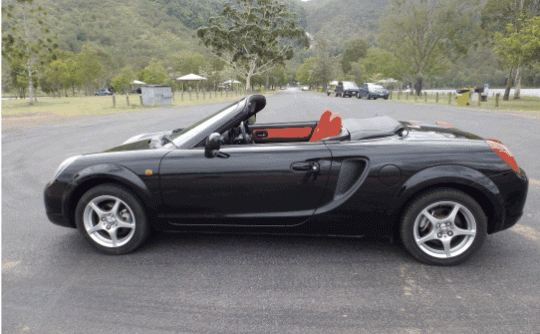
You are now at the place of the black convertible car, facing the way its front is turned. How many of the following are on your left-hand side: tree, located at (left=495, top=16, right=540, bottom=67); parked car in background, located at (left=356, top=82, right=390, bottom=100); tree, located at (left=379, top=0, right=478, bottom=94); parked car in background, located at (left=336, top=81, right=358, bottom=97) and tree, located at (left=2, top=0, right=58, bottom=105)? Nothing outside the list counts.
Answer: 0

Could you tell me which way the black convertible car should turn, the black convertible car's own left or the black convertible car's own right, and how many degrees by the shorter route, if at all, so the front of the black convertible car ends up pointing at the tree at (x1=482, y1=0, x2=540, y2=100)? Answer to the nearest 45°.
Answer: approximately 135° to the black convertible car's own right

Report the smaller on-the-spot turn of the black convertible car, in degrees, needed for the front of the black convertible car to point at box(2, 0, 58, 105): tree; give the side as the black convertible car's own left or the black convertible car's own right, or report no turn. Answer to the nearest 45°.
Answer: approximately 45° to the black convertible car's own right

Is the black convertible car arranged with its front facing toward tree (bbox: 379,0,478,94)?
no

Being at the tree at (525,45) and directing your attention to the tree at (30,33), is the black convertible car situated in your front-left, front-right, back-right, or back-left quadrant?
front-left

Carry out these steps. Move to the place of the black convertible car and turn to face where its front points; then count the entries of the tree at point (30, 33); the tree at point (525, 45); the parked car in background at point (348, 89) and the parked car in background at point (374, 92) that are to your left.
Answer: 0

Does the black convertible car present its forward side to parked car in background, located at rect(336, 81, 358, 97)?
no

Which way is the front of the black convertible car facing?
to the viewer's left

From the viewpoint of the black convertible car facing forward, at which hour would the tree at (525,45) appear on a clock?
The tree is roughly at 4 o'clock from the black convertible car.

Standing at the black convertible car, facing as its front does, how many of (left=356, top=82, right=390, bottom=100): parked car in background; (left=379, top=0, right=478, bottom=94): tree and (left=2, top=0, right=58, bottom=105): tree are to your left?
0

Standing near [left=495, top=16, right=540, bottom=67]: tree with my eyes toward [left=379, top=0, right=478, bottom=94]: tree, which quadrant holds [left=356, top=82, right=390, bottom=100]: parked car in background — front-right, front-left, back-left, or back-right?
front-left

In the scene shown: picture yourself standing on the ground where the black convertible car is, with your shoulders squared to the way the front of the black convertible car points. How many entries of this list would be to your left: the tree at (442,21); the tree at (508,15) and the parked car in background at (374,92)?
0

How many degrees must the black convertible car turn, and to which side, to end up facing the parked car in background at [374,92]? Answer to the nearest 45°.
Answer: approximately 90° to its right
